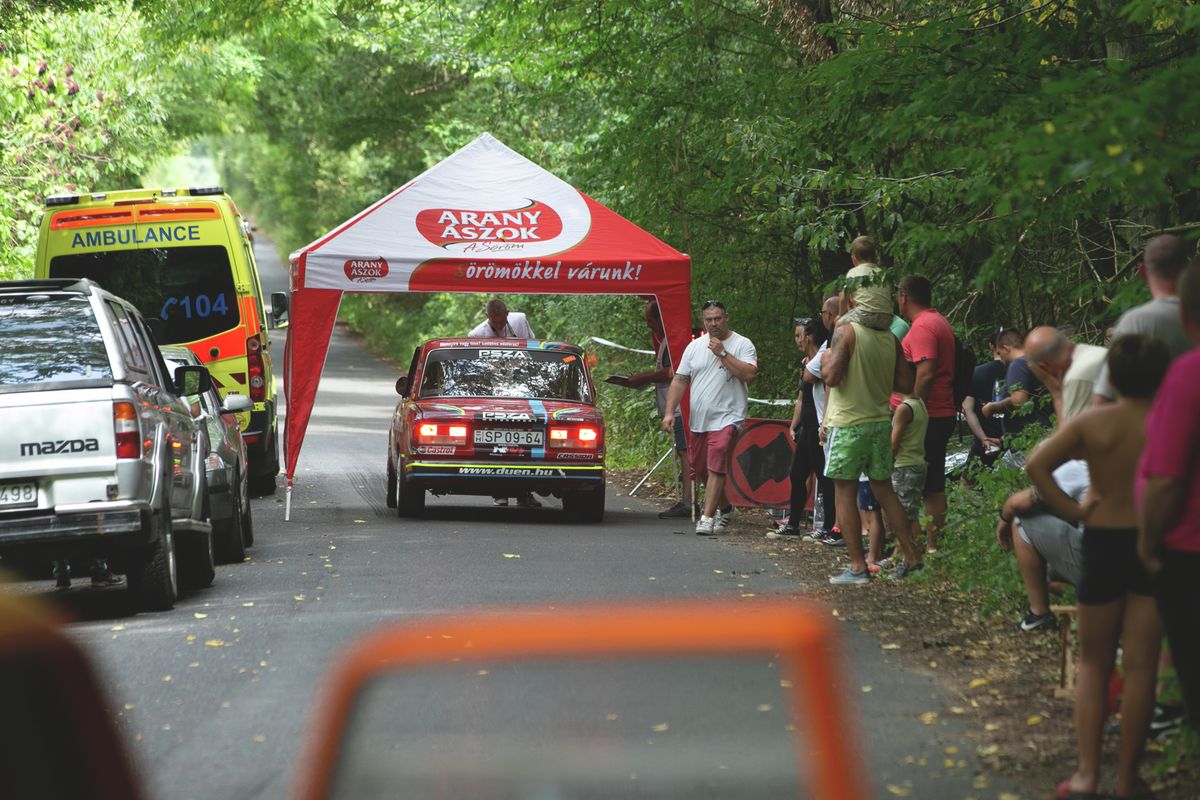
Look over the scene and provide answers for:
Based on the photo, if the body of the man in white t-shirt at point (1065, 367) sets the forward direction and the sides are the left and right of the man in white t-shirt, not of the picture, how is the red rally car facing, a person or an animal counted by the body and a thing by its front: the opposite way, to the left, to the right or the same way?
to the right

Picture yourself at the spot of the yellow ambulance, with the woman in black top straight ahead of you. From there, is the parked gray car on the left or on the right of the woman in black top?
right

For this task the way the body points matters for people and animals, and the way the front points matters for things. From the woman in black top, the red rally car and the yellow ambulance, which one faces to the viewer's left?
the woman in black top

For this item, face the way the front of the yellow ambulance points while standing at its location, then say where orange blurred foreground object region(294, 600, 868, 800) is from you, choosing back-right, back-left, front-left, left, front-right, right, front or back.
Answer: back

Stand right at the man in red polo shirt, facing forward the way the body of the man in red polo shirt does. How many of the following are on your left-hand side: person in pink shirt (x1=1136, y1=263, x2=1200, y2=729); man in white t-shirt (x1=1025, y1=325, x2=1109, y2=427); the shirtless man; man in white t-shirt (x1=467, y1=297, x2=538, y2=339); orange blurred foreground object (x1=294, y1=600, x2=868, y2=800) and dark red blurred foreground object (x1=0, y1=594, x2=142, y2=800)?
5

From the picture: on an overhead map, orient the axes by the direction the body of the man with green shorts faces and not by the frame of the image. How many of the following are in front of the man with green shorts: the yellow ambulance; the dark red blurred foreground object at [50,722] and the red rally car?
2

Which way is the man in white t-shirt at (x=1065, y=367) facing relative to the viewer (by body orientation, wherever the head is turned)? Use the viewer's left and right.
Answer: facing to the left of the viewer

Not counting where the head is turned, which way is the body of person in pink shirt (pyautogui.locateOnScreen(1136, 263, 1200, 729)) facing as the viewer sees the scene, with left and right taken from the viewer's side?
facing away from the viewer and to the left of the viewer

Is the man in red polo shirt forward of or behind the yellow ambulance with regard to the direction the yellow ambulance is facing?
behind

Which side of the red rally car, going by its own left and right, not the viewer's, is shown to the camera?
back

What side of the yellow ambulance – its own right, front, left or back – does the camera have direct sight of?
back

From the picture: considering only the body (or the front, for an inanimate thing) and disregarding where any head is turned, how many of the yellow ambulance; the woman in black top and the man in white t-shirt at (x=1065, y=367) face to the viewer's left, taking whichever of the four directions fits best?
2

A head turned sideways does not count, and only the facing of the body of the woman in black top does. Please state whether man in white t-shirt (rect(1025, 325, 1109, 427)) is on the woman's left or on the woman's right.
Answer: on the woman's left

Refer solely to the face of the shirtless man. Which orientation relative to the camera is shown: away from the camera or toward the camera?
away from the camera
